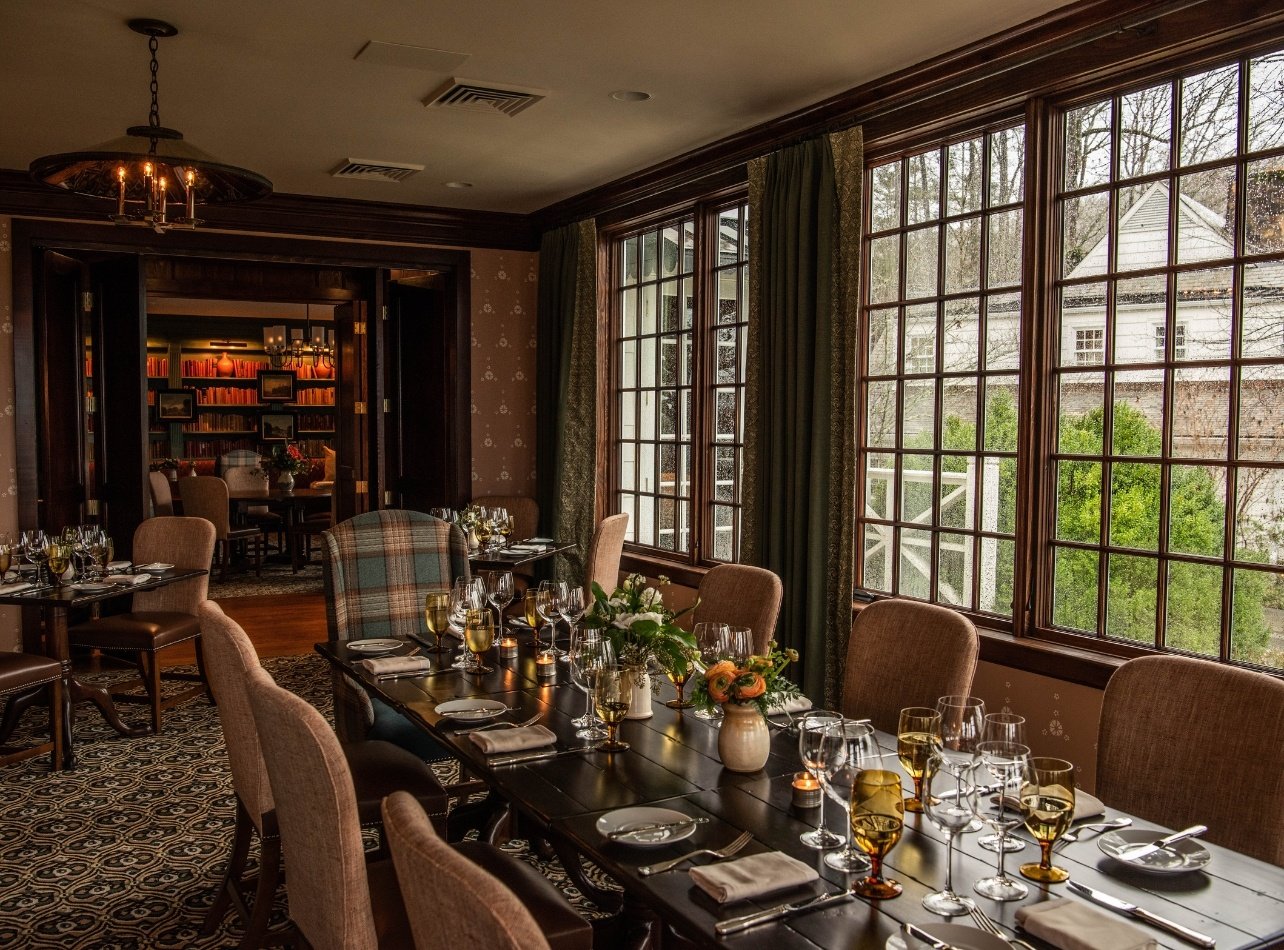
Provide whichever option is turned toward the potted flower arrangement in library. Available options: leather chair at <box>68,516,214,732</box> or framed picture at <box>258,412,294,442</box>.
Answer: the framed picture

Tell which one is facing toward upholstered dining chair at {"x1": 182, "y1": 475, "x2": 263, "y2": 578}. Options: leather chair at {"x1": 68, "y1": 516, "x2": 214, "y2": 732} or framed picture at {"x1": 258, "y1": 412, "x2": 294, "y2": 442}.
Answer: the framed picture

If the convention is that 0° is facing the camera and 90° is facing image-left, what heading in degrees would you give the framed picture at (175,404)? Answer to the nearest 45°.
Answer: approximately 0°

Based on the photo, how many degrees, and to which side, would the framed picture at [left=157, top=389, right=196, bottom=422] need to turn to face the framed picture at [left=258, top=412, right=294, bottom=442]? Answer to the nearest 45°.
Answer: approximately 90° to its left

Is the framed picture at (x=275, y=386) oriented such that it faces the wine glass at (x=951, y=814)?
yes

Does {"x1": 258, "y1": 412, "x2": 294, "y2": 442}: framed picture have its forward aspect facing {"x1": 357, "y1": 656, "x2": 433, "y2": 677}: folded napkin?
yes

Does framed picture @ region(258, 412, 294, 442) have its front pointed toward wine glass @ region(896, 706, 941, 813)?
yes
